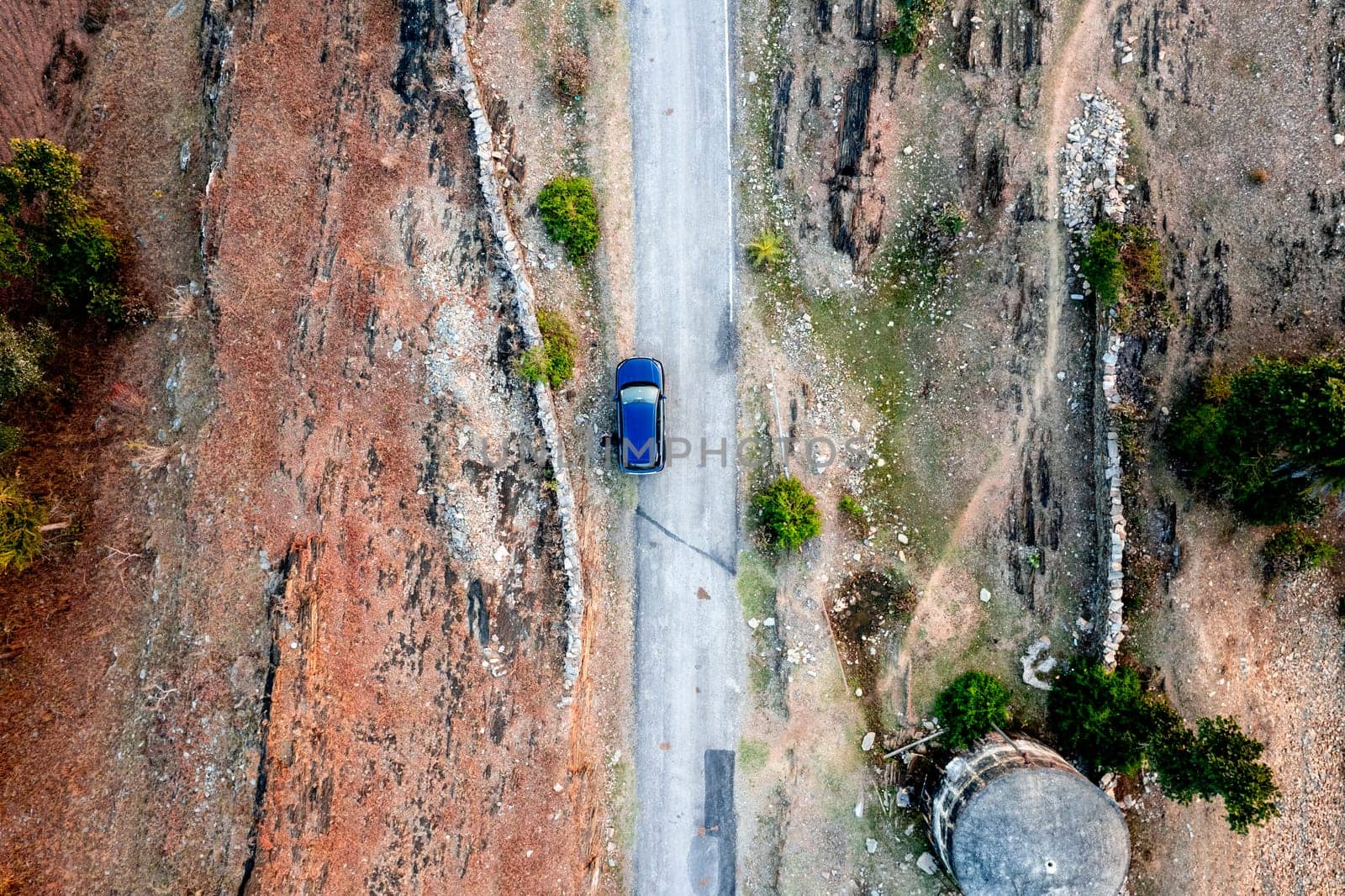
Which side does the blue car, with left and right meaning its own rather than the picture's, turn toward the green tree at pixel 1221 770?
right

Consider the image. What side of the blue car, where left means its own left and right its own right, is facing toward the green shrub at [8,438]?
left

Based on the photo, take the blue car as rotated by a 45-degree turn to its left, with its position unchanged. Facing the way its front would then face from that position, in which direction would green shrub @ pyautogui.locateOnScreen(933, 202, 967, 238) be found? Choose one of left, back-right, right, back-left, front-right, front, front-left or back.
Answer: back-right

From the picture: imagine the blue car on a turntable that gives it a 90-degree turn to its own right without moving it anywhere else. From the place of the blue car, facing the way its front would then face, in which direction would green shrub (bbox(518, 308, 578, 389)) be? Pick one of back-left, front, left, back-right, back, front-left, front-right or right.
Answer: back

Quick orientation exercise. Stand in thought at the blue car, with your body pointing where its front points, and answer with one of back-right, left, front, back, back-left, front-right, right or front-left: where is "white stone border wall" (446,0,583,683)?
left

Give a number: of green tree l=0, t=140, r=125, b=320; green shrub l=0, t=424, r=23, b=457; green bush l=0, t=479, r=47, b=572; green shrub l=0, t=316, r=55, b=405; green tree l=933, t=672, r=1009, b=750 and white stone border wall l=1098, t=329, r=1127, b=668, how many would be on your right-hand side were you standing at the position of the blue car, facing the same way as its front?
2

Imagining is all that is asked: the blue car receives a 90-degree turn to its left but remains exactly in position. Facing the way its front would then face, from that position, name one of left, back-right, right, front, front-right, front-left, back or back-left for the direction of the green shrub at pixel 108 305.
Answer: front

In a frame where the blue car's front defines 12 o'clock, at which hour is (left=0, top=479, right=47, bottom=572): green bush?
The green bush is roughly at 9 o'clock from the blue car.

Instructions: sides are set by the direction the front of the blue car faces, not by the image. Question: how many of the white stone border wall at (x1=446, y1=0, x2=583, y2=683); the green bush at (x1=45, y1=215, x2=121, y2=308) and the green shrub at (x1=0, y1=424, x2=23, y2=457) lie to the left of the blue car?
3

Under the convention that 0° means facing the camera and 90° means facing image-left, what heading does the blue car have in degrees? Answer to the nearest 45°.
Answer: approximately 180°
